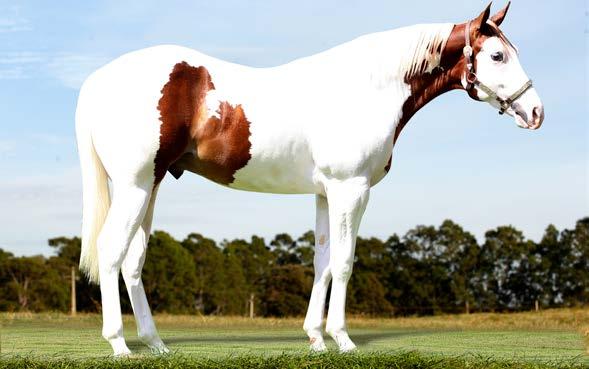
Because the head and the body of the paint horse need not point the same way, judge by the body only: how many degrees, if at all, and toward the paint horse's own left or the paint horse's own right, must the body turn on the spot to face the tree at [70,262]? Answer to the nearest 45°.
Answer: approximately 90° to the paint horse's own left

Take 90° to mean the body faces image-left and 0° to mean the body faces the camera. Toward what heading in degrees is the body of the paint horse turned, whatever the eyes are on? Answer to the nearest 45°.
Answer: approximately 270°

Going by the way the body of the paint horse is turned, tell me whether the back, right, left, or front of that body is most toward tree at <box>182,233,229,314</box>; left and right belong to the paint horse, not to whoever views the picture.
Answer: left

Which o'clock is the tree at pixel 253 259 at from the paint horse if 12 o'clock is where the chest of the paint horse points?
The tree is roughly at 9 o'clock from the paint horse.

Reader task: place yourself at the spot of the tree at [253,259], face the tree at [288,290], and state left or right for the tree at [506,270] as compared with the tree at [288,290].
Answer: left

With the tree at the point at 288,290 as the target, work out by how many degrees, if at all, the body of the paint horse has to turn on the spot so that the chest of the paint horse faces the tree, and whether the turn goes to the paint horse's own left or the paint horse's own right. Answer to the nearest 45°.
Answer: approximately 90° to the paint horse's own left

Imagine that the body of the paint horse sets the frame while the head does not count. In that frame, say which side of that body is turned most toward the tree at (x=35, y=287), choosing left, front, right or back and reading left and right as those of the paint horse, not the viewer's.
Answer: left
